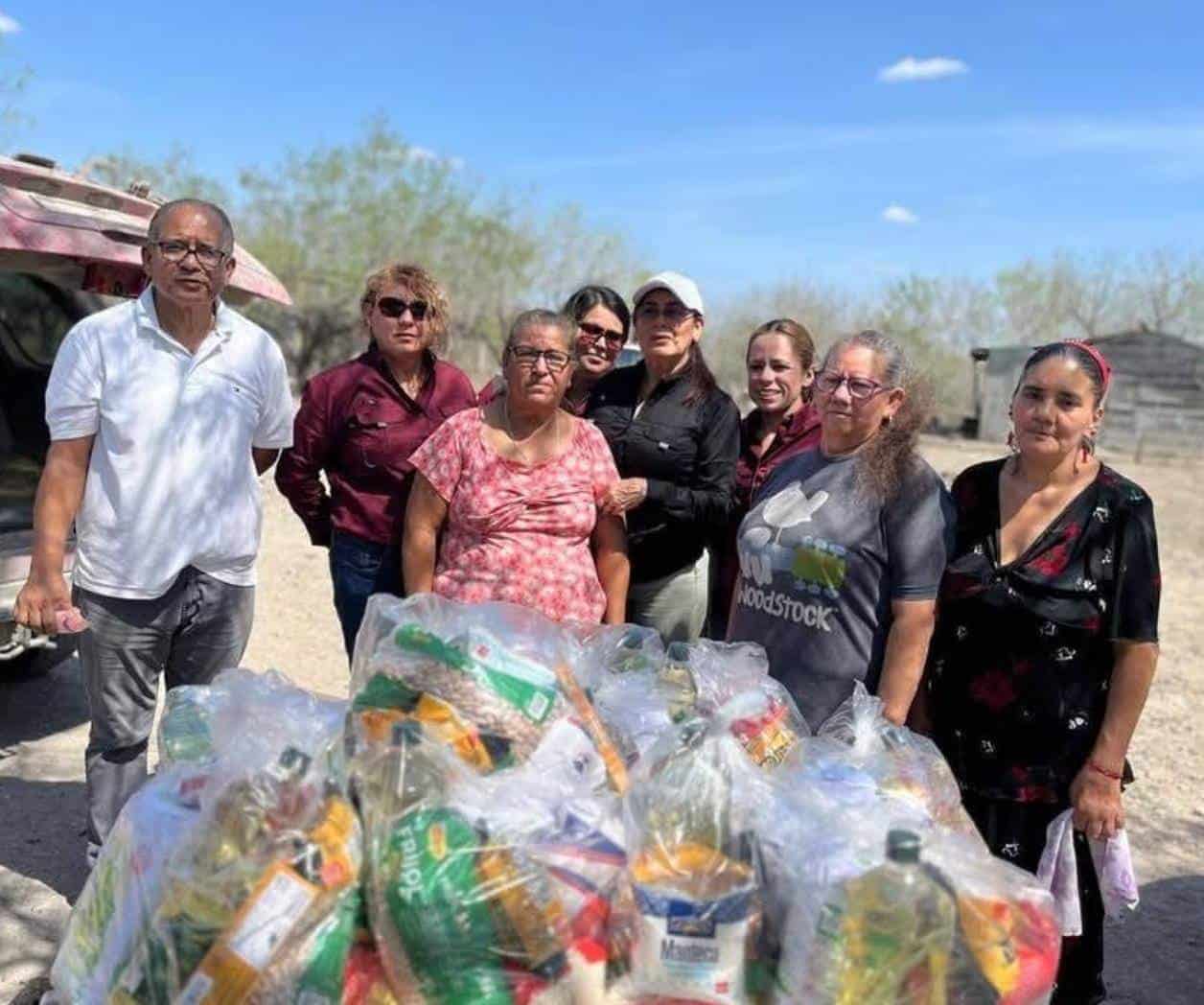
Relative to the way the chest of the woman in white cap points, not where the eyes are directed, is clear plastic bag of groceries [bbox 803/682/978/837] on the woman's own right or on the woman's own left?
on the woman's own left

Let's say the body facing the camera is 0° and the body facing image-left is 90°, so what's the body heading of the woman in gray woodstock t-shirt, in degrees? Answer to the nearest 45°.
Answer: approximately 45°

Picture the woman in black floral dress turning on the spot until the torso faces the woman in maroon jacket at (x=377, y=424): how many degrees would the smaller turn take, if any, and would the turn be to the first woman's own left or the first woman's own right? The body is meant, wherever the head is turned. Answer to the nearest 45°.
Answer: approximately 45° to the first woman's own right

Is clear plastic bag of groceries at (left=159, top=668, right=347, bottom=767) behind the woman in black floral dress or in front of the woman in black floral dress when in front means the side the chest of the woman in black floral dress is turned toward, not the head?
in front

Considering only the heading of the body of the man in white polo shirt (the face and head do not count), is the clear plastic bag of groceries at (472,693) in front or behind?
in front

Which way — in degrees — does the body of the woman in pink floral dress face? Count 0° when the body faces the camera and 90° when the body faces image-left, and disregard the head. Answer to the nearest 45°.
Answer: approximately 0°

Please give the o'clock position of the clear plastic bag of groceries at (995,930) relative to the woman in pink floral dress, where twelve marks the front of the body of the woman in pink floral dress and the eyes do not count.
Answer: The clear plastic bag of groceries is roughly at 11 o'clock from the woman in pink floral dress.

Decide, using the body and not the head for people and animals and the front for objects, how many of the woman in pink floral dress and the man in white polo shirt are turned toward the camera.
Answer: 2

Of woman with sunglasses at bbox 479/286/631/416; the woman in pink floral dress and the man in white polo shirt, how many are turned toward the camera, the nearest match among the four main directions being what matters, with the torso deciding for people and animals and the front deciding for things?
3

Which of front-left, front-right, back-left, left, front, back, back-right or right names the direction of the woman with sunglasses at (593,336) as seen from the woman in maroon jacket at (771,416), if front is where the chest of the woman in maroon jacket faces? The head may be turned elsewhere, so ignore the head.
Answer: front-right
